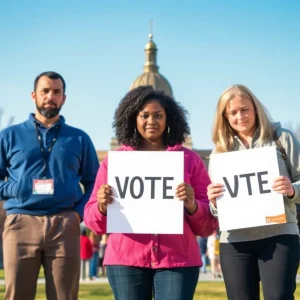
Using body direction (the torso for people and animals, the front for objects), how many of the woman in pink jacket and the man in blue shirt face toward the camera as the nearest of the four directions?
2

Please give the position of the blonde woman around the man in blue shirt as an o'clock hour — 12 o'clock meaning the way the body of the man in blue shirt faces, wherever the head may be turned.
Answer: The blonde woman is roughly at 10 o'clock from the man in blue shirt.

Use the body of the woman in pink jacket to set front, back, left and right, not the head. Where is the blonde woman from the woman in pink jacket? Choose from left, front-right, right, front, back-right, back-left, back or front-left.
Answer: left

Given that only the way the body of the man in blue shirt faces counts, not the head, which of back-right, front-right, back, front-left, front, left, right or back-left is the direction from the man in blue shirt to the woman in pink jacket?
front-left

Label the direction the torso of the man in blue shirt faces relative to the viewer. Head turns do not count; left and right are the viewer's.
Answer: facing the viewer

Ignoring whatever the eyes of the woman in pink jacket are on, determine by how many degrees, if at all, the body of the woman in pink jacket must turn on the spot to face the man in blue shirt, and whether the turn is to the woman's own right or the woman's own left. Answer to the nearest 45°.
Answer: approximately 135° to the woman's own right

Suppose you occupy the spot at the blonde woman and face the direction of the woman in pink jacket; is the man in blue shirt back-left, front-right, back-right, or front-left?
front-right

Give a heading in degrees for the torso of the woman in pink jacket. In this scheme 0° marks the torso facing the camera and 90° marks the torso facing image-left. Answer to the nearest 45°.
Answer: approximately 0°

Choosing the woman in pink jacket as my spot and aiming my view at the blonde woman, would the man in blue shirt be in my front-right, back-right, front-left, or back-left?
back-left
